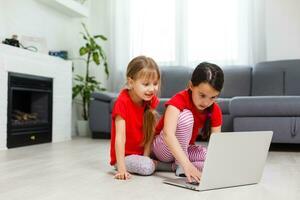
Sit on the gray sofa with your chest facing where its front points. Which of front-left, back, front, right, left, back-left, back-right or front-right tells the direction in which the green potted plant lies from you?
right

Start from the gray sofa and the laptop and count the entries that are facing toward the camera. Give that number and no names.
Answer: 1

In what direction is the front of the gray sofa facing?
toward the camera

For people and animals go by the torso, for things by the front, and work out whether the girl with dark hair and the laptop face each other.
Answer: yes

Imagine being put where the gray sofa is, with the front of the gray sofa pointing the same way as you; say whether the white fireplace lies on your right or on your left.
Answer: on your right

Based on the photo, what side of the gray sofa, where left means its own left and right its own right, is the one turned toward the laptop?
front

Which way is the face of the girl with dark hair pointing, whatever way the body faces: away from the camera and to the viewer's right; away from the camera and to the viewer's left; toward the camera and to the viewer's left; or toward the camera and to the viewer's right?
toward the camera and to the viewer's right

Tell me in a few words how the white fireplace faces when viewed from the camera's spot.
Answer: facing the viewer and to the right of the viewer

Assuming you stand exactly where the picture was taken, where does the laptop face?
facing away from the viewer and to the left of the viewer

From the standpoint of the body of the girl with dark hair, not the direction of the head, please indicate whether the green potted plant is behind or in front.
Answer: behind
